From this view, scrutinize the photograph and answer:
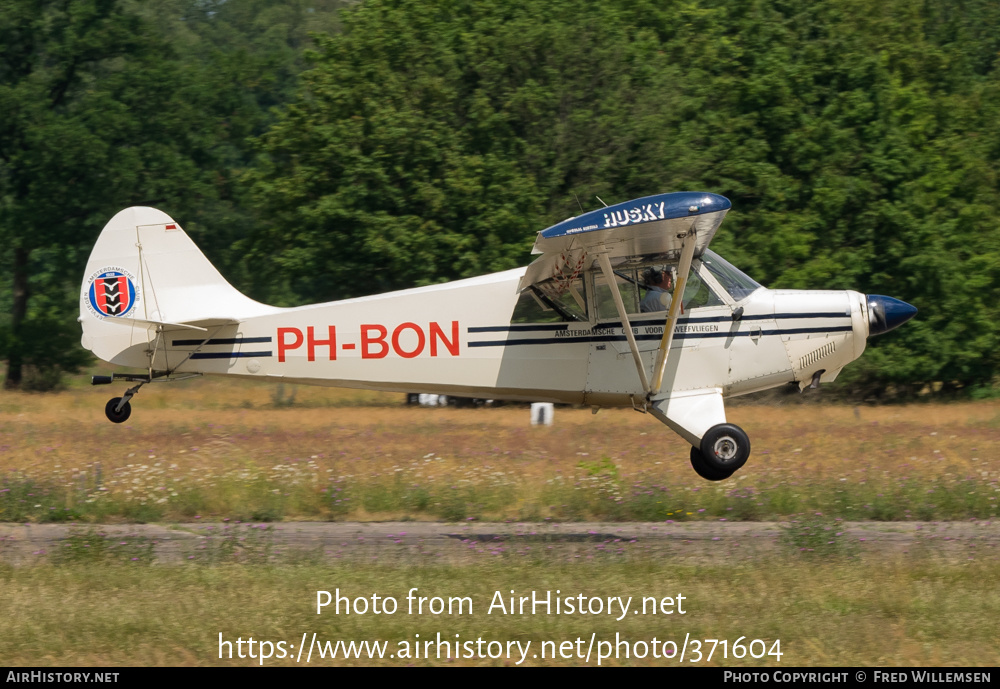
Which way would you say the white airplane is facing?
to the viewer's right
